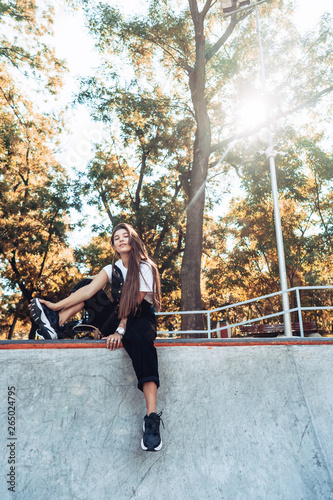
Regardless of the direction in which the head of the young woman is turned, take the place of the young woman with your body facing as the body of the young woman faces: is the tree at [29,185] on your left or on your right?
on your right

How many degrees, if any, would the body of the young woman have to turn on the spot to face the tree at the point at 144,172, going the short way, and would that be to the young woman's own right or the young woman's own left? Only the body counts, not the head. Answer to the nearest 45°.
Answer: approximately 135° to the young woman's own right

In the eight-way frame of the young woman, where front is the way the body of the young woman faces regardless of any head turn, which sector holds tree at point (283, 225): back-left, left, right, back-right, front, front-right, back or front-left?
back

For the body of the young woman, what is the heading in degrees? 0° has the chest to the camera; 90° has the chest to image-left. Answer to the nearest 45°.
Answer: approximately 45°
